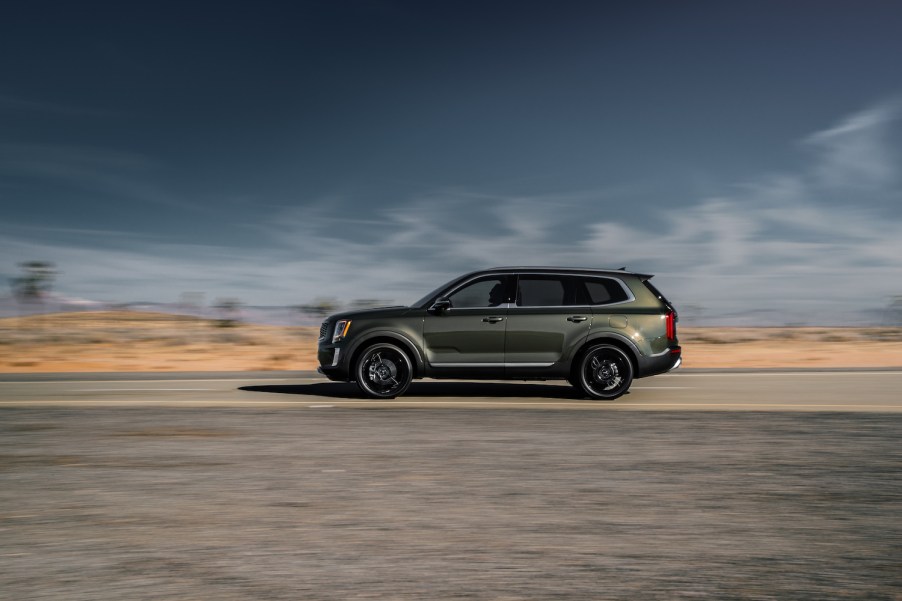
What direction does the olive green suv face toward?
to the viewer's left
